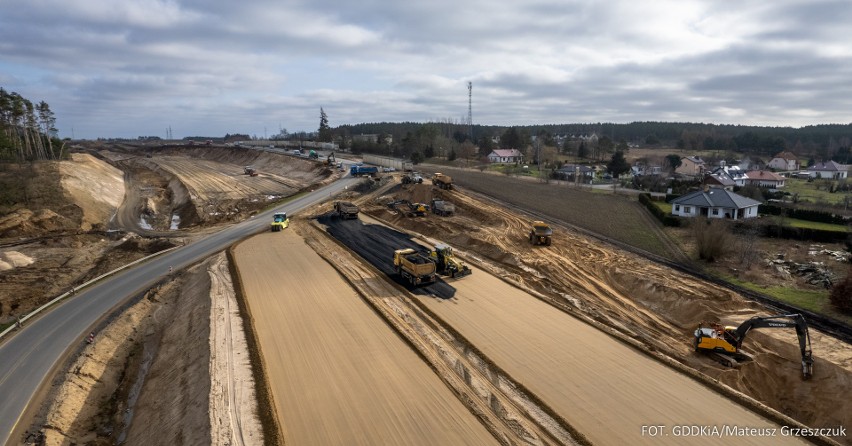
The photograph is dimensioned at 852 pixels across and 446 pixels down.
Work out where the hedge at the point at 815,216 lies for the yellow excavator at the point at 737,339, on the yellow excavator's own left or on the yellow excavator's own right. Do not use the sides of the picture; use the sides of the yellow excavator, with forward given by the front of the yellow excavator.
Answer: on the yellow excavator's own left

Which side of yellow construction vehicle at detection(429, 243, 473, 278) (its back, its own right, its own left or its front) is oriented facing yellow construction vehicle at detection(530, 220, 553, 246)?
left

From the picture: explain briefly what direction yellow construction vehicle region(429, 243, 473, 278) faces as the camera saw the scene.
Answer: facing the viewer and to the right of the viewer

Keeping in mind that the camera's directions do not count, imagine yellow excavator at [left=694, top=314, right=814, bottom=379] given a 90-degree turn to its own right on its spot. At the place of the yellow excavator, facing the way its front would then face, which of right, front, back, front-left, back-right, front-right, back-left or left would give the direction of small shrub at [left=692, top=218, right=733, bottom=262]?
back

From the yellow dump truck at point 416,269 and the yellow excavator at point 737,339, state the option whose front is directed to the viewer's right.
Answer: the yellow excavator

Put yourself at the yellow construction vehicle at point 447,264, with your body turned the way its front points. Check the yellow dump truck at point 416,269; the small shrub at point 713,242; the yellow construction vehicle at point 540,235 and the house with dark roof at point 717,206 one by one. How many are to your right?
1

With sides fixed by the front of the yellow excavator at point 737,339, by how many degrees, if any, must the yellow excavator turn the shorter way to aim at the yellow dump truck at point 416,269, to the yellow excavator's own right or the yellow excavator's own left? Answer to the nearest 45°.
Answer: approximately 180°

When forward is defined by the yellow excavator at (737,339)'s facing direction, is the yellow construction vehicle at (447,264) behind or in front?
behind

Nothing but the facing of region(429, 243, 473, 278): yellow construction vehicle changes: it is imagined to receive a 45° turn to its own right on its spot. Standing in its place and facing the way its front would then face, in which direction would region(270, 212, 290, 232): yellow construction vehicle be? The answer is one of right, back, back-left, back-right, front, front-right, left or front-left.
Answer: back-right

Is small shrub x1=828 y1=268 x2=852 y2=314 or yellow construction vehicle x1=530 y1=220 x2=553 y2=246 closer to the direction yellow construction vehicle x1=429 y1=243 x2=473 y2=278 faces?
the small shrub

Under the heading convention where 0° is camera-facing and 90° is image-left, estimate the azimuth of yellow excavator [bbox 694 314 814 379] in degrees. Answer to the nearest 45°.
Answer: approximately 270°

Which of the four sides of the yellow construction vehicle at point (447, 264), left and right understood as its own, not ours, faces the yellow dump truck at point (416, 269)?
right
